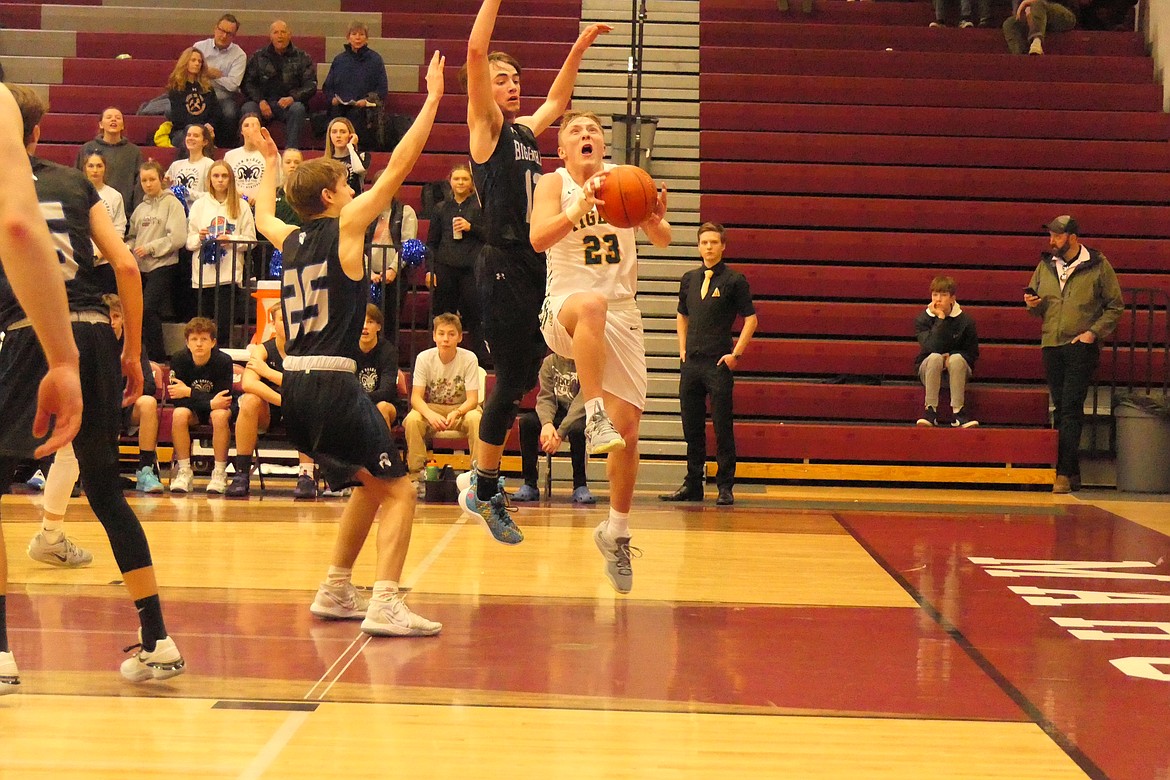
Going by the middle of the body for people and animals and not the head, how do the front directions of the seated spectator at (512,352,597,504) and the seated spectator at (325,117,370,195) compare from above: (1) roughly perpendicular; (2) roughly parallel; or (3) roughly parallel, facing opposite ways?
roughly parallel

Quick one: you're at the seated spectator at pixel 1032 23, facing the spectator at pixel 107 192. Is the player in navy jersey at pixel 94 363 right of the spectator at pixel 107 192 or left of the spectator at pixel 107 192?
left

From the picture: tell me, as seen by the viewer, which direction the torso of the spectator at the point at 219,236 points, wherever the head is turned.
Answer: toward the camera

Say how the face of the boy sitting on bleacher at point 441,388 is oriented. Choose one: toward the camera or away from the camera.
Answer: toward the camera

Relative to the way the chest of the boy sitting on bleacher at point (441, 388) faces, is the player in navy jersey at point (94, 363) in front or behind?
in front

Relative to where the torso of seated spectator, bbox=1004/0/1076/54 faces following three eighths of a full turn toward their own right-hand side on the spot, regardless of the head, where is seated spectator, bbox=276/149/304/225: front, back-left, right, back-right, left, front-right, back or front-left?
back-left

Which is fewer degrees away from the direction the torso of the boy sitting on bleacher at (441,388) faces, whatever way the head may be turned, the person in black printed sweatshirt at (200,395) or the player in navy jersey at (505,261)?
the player in navy jersey

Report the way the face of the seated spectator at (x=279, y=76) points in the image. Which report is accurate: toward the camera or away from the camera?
toward the camera

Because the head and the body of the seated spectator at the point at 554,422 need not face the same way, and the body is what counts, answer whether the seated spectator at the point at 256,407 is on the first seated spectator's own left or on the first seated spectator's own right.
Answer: on the first seated spectator's own right

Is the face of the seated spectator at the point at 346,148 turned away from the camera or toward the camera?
toward the camera

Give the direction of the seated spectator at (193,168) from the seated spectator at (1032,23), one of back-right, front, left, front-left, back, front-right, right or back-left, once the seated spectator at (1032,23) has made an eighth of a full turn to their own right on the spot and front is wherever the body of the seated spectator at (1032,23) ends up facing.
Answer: front-left

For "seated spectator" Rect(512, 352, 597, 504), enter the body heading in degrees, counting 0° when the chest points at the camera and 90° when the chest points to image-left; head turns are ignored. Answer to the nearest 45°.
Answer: approximately 0°

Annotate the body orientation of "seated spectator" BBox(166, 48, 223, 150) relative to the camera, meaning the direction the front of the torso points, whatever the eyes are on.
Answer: toward the camera

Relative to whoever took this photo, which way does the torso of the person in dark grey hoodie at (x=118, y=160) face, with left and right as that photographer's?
facing the viewer

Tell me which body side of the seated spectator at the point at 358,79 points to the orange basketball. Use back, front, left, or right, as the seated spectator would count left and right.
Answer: front

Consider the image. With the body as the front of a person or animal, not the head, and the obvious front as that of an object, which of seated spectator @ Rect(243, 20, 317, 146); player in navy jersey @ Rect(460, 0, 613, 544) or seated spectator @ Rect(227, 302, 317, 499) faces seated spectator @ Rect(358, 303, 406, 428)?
seated spectator @ Rect(243, 20, 317, 146)
